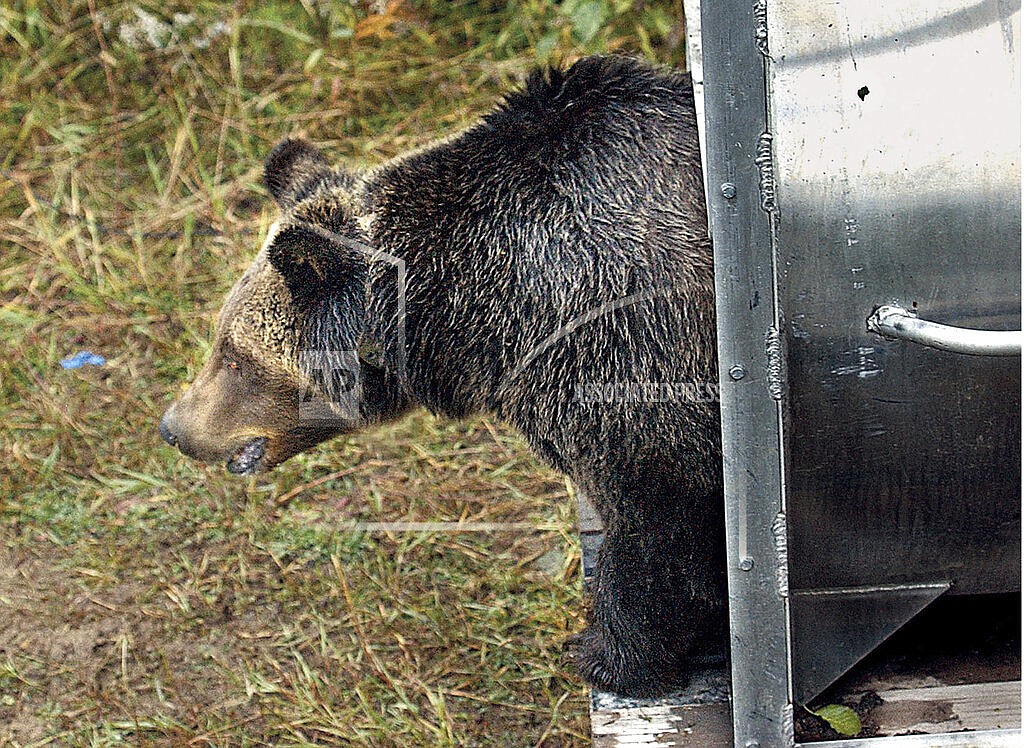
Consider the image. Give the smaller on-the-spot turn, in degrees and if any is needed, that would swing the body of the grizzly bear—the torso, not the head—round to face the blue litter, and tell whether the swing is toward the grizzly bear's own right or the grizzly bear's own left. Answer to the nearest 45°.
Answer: approximately 45° to the grizzly bear's own right

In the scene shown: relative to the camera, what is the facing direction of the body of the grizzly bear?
to the viewer's left
